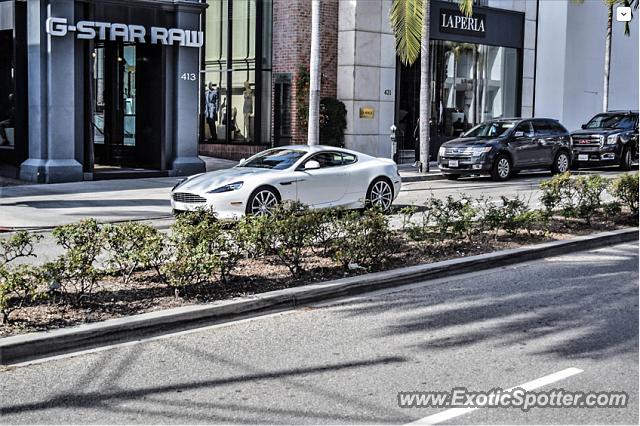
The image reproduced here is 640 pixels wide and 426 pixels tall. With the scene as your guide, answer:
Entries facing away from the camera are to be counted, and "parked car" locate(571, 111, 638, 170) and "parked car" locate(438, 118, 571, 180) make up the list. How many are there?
0

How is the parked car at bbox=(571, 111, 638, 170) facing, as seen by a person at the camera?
facing the viewer and to the left of the viewer

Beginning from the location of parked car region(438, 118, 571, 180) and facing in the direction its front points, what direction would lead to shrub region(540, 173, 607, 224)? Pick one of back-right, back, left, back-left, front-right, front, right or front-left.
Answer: front-left

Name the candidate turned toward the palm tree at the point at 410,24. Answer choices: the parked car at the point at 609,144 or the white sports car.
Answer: the parked car

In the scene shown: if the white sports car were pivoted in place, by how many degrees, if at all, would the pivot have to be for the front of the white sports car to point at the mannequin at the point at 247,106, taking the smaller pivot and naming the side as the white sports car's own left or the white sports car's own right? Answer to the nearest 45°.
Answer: approximately 135° to the white sports car's own right

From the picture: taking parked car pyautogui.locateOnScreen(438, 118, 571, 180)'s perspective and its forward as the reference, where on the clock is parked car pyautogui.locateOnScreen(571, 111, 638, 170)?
parked car pyautogui.locateOnScreen(571, 111, 638, 170) is roughly at 6 o'clock from parked car pyautogui.locateOnScreen(438, 118, 571, 180).

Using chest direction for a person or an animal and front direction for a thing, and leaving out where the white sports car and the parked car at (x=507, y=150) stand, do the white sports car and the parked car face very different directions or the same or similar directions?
same or similar directions

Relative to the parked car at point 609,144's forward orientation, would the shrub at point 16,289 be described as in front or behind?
in front

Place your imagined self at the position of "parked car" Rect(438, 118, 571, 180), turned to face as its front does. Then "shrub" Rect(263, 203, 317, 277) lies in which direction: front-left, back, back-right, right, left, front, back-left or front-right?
front-left

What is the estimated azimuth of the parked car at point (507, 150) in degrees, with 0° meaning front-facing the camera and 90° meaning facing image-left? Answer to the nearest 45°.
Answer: approximately 45°

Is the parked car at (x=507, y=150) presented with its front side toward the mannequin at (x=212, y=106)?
no

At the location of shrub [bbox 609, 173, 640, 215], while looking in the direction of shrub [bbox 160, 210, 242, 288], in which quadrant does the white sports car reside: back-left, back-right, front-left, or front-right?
front-right

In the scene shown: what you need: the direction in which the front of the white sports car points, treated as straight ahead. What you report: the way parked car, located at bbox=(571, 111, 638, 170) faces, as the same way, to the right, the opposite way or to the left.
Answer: the same way

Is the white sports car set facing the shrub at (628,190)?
no

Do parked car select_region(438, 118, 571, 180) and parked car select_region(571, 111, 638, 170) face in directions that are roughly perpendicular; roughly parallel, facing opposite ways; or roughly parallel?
roughly parallel

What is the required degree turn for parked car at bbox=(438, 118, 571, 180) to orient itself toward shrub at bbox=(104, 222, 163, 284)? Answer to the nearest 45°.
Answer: approximately 45° to its left

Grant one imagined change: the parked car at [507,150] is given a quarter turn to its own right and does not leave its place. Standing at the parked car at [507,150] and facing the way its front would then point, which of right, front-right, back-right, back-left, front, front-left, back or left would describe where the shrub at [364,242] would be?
back-left
